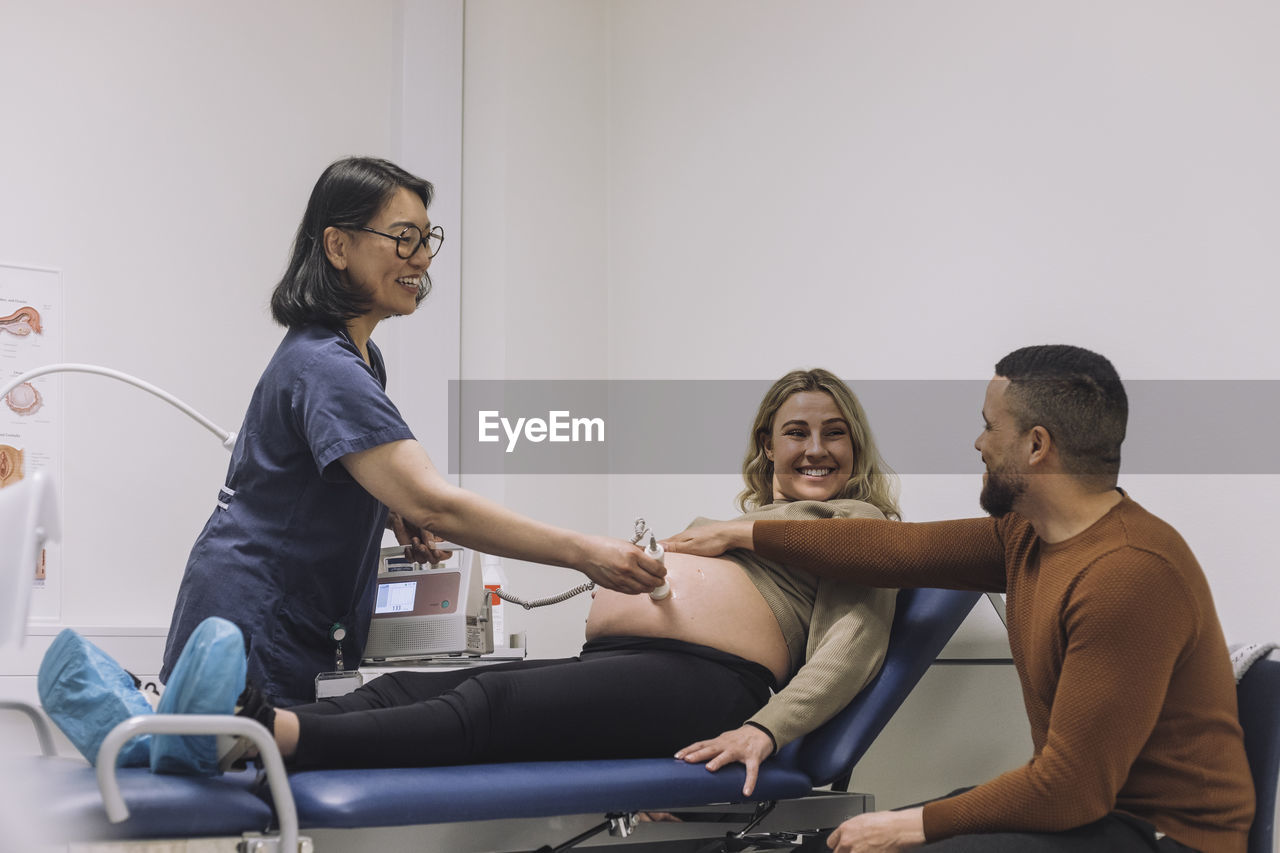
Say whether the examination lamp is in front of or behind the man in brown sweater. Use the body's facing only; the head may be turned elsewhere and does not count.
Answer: in front

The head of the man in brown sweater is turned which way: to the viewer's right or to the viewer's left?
to the viewer's left

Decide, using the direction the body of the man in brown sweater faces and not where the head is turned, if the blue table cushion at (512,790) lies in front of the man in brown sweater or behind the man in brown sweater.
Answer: in front

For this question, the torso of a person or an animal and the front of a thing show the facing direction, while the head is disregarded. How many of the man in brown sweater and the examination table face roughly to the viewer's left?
2

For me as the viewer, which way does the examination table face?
facing to the left of the viewer

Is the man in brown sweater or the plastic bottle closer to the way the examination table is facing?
the plastic bottle

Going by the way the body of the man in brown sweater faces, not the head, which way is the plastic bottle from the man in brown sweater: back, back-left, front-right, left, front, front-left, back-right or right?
front-right

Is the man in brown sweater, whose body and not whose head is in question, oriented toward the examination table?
yes

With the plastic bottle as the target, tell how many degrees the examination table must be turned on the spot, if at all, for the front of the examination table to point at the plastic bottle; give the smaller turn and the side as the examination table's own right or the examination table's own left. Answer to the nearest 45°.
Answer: approximately 90° to the examination table's own right

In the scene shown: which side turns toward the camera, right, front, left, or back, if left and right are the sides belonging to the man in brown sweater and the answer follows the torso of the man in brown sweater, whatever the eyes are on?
left
